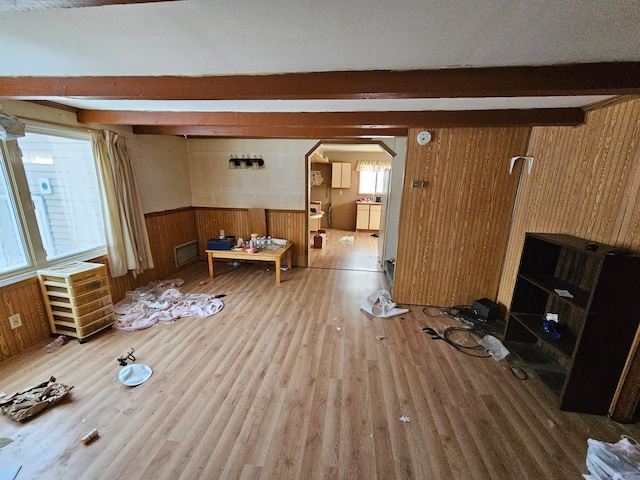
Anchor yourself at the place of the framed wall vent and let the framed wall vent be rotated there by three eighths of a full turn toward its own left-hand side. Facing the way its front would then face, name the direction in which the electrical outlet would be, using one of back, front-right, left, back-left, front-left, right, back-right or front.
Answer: back-left

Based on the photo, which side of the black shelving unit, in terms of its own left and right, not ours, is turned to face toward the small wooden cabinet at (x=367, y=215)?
right

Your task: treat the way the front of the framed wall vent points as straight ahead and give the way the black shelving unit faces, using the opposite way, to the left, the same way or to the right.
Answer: the opposite way

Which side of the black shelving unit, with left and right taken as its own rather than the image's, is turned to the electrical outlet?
front

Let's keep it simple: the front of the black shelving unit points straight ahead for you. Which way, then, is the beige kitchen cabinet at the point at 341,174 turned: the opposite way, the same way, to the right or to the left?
to the left

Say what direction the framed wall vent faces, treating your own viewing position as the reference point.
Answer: facing the viewer and to the right of the viewer

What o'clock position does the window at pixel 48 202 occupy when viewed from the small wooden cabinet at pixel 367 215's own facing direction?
The window is roughly at 1 o'clock from the small wooden cabinet.

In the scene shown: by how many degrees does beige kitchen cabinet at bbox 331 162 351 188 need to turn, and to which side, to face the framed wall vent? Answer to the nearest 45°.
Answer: approximately 45° to its right

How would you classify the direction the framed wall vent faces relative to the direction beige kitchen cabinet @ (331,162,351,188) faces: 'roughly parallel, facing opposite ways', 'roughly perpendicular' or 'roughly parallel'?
roughly perpendicular

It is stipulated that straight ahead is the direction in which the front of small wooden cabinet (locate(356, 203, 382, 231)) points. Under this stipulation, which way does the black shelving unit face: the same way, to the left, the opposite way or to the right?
to the right

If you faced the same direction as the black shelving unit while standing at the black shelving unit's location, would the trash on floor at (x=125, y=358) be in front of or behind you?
in front

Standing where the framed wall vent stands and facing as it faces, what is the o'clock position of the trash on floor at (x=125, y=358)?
The trash on floor is roughly at 2 o'clock from the framed wall vent.

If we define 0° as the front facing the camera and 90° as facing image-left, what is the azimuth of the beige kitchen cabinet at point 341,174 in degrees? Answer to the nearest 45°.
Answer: approximately 0°

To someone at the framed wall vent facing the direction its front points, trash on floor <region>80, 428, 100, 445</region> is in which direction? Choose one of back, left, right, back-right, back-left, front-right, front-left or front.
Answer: front-right
